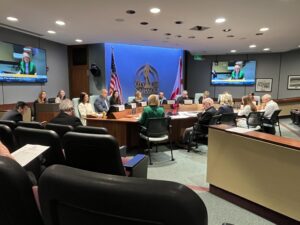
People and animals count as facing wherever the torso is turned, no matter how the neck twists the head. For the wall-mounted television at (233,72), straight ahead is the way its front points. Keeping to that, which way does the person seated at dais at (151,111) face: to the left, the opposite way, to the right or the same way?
the opposite way

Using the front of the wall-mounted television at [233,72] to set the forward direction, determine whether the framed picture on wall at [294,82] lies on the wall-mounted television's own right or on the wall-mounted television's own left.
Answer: on the wall-mounted television's own left

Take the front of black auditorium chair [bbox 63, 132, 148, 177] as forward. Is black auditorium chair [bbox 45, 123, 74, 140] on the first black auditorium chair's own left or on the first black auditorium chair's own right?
on the first black auditorium chair's own left

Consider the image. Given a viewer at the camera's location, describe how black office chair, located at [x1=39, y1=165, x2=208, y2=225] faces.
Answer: facing away from the viewer and to the right of the viewer

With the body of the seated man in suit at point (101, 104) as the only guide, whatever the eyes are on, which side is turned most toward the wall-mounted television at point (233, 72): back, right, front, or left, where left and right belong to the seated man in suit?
left

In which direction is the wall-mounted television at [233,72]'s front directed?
toward the camera

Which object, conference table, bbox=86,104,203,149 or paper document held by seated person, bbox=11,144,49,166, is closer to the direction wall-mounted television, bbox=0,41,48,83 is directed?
the conference table

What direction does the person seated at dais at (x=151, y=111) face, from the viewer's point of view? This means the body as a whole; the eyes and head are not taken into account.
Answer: away from the camera

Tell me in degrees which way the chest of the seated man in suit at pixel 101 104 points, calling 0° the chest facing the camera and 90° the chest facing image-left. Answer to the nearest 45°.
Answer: approximately 315°

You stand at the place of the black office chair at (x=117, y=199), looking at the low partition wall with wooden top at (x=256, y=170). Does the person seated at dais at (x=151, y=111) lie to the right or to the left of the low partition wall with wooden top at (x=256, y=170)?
left

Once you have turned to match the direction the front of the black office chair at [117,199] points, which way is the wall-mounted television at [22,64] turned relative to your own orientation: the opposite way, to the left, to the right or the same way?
to the right

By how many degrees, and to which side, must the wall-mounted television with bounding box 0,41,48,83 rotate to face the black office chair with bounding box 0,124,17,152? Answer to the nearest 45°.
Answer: approximately 45° to its right

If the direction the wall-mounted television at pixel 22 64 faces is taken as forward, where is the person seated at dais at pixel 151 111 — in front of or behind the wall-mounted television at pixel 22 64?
in front
